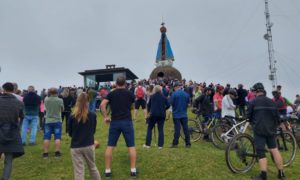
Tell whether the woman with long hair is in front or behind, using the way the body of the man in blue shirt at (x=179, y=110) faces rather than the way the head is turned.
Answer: behind

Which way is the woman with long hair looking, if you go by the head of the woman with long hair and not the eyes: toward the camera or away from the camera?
away from the camera

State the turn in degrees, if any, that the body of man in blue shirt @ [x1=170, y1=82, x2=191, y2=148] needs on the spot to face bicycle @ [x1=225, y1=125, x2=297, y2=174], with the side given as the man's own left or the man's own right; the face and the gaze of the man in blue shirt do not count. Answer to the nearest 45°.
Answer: approximately 135° to the man's own right

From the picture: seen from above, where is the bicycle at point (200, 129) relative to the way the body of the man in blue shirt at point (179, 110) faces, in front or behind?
in front

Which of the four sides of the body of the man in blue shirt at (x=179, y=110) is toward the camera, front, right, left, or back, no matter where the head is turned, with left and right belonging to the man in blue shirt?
back
